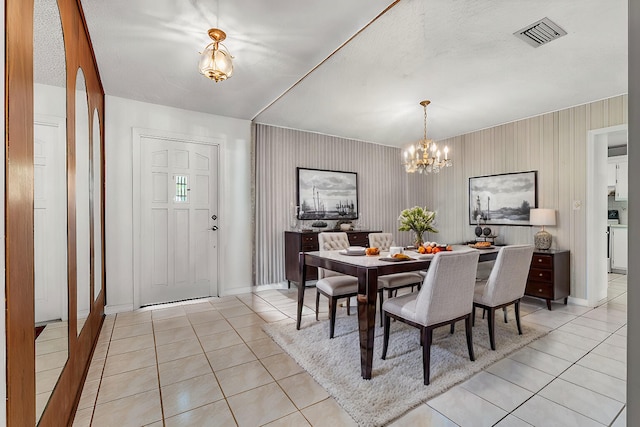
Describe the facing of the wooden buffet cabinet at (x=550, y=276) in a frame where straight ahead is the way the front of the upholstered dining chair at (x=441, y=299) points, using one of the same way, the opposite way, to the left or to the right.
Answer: to the left

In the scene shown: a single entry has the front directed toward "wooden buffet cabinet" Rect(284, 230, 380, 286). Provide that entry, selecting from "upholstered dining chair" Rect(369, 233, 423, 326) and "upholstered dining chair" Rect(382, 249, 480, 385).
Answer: "upholstered dining chair" Rect(382, 249, 480, 385)

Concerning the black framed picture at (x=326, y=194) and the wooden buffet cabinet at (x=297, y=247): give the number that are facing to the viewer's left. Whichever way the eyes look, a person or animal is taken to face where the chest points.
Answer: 0

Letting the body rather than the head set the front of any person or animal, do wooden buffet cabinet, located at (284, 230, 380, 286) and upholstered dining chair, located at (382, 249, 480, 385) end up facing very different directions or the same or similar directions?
very different directions

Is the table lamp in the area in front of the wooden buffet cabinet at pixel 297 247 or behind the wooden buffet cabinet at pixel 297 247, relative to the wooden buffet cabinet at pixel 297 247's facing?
in front

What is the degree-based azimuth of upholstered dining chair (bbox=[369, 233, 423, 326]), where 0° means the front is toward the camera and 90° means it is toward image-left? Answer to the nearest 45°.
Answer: approximately 315°

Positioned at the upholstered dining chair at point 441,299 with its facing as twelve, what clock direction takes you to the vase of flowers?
The vase of flowers is roughly at 1 o'clock from the upholstered dining chair.

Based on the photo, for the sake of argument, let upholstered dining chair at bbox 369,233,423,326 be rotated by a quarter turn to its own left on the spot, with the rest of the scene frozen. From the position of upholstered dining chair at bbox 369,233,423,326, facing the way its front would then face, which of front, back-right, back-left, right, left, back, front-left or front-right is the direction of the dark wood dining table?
back-right

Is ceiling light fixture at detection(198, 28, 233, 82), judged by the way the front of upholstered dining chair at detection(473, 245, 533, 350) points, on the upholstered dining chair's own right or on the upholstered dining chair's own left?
on the upholstered dining chair's own left

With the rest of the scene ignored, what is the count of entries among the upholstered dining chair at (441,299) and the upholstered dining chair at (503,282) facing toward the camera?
0

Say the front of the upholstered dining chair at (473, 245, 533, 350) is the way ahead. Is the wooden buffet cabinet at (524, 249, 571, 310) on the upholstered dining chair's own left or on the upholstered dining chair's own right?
on the upholstered dining chair's own right

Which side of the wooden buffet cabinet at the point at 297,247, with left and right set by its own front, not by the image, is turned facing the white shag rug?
front

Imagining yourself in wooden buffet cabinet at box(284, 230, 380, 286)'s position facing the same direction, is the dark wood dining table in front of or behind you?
in front

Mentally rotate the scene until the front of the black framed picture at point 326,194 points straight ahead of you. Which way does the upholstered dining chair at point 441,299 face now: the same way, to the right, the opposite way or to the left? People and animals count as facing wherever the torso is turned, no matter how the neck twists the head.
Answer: the opposite way

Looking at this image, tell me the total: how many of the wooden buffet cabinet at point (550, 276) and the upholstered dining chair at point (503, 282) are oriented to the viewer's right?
0

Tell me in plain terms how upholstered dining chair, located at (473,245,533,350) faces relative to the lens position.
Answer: facing away from the viewer and to the left of the viewer

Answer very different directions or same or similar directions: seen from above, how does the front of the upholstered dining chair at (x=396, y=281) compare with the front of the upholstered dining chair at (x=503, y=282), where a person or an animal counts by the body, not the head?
very different directions
